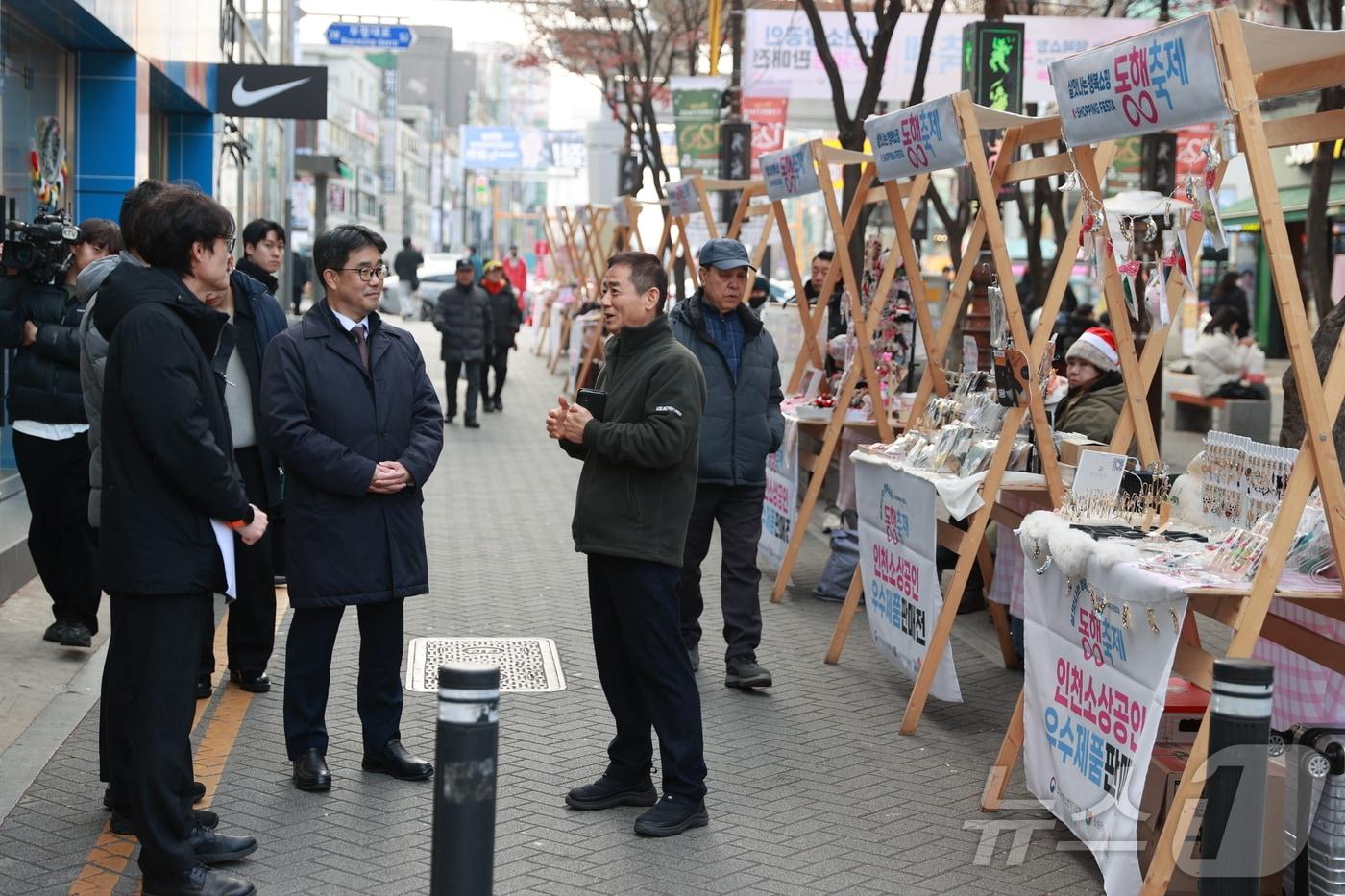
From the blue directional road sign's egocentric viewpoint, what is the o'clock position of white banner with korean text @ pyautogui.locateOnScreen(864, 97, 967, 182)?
The white banner with korean text is roughly at 12 o'clock from the blue directional road sign.

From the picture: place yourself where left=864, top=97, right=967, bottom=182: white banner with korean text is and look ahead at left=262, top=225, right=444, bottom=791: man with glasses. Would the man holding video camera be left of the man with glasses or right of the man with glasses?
right

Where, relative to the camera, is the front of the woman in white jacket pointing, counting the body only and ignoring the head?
to the viewer's right

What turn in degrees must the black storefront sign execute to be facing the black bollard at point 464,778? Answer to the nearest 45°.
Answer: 0° — it already faces it

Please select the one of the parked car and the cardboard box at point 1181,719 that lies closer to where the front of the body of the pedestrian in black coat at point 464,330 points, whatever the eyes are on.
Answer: the cardboard box

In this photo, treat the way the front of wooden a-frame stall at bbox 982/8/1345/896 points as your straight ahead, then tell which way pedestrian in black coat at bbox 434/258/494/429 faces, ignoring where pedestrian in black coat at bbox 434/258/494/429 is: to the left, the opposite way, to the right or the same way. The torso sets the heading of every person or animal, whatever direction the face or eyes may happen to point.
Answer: to the left

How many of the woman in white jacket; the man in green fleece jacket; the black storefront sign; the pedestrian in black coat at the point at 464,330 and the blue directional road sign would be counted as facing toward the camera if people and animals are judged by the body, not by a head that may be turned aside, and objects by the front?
3

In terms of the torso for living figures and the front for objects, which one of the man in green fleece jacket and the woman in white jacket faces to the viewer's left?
the man in green fleece jacket

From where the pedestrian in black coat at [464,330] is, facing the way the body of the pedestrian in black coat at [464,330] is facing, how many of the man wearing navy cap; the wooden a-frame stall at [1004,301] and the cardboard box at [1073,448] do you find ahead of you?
3

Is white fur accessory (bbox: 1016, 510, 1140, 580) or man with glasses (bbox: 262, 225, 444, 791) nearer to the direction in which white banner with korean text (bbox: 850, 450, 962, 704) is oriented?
the man with glasses

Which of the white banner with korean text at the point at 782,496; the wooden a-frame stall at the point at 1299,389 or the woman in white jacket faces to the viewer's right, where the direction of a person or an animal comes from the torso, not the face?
the woman in white jacket

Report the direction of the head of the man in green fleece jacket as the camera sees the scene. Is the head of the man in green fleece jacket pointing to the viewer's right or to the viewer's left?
to the viewer's left

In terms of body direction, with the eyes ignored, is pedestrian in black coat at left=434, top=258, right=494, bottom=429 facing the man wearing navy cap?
yes
